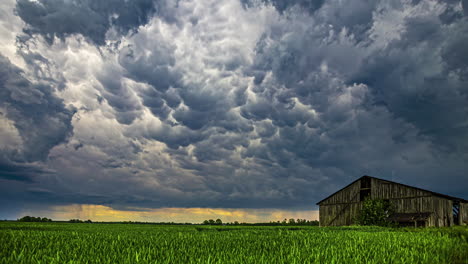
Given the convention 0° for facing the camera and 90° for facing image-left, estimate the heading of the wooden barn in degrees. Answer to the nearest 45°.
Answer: approximately 0°
